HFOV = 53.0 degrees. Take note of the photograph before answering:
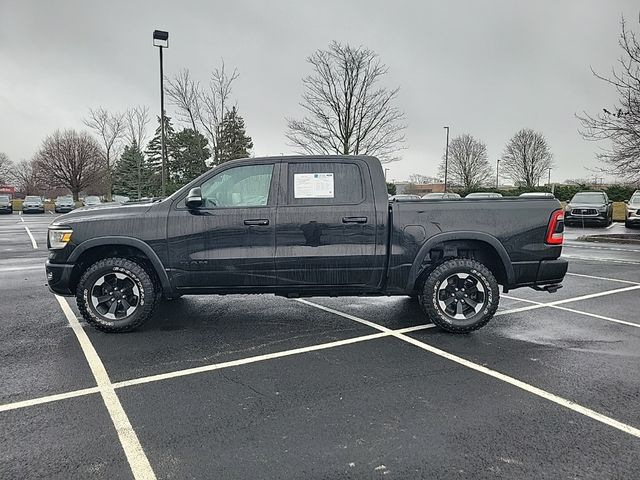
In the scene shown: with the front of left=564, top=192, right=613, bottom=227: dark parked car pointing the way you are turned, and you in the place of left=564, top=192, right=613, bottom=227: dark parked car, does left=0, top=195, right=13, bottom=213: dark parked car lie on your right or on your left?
on your right

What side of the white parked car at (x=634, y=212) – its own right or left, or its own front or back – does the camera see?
front

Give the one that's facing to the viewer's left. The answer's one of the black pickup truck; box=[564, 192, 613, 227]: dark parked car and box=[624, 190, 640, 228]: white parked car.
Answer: the black pickup truck

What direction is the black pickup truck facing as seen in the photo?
to the viewer's left

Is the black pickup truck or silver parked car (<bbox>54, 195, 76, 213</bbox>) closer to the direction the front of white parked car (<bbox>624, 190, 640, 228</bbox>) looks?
the black pickup truck

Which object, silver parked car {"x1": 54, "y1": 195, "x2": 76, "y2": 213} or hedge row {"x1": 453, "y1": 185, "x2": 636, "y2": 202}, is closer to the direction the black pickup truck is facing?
the silver parked car

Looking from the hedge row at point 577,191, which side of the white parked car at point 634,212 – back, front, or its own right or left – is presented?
back

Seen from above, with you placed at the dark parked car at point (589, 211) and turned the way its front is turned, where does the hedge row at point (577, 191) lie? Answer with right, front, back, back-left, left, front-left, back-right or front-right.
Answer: back

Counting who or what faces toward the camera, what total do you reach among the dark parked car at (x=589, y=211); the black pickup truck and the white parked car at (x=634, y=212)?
2

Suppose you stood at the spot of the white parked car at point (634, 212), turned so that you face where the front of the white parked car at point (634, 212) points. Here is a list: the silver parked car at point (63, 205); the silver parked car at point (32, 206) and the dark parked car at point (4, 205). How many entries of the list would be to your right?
3

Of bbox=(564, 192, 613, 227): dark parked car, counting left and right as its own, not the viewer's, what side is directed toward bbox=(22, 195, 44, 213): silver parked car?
right

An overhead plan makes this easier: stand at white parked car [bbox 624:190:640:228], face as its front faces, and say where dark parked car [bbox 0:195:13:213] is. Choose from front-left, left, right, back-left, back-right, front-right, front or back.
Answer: right
